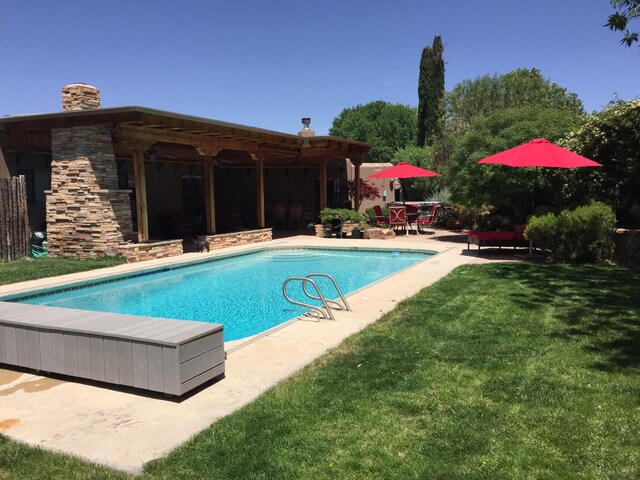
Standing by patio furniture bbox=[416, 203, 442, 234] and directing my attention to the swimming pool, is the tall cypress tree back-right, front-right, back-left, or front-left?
back-right

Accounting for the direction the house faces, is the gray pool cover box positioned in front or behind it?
in front

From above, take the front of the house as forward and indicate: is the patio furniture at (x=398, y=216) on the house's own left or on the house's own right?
on the house's own left

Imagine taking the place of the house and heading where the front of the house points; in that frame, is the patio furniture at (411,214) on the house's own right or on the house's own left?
on the house's own left

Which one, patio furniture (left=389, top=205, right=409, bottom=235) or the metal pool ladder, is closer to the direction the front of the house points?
the metal pool ladder

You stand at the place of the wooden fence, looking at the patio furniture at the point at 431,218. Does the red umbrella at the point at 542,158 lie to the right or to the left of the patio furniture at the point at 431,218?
right

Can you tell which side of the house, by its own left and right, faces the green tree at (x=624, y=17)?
front

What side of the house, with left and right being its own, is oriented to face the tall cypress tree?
left

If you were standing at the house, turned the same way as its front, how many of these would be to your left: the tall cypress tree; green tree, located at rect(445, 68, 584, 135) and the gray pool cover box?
2

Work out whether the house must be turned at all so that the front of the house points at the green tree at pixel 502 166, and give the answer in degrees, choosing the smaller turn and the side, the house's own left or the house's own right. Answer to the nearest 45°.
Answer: approximately 45° to the house's own left

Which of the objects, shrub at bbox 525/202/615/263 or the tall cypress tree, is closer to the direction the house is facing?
the shrub

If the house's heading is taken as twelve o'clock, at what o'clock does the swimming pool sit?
The swimming pool is roughly at 12 o'clock from the house.

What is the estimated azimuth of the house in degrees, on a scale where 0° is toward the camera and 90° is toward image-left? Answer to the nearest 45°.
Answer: approximately 315°
